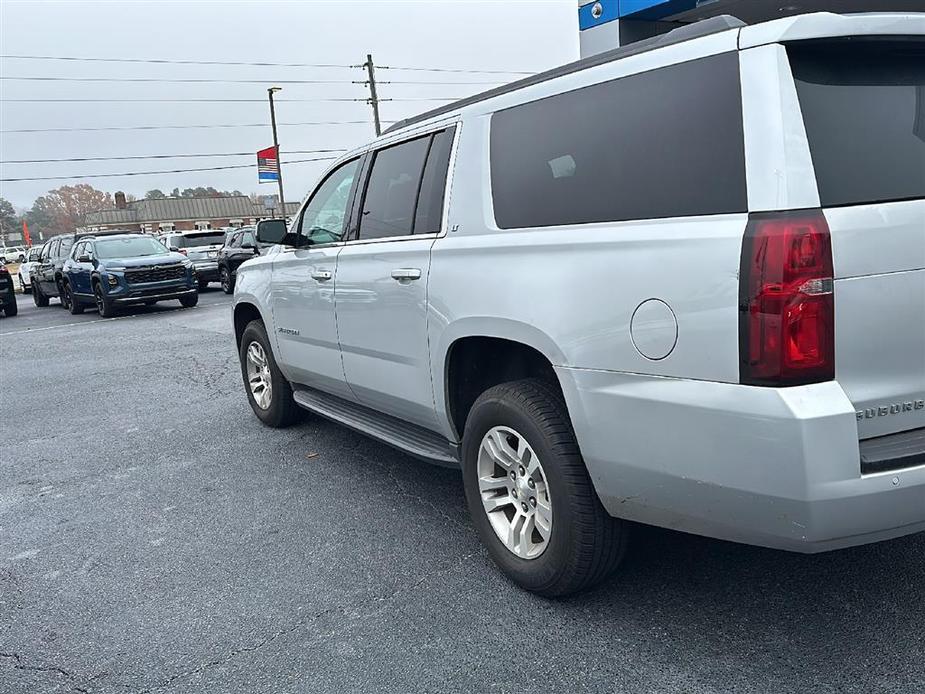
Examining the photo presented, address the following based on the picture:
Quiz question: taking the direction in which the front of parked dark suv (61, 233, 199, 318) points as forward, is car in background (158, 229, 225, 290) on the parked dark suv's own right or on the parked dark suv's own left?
on the parked dark suv's own left

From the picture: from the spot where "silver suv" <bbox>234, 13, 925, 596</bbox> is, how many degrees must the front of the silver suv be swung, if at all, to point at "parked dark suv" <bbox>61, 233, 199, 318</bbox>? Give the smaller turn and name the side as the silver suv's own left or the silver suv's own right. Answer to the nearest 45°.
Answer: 0° — it already faces it

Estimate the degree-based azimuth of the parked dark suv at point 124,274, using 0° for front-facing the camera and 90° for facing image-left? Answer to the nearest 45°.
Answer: approximately 315°

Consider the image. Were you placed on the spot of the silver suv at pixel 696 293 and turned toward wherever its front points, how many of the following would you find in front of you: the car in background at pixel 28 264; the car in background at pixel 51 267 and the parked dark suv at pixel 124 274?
3

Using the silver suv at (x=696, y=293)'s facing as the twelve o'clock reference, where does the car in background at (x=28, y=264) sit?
The car in background is roughly at 12 o'clock from the silver suv.

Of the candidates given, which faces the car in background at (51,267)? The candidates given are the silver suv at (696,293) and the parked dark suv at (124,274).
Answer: the silver suv

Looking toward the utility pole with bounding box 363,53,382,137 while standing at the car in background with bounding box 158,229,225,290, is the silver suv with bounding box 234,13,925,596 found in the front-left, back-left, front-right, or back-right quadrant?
back-right

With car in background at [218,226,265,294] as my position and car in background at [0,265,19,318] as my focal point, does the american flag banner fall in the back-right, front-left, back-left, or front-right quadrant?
back-right

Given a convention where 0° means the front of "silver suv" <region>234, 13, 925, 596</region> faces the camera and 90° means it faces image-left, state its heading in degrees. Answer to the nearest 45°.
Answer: approximately 135°
